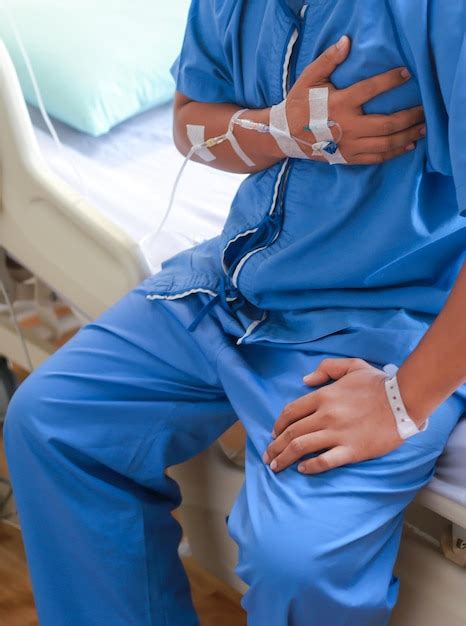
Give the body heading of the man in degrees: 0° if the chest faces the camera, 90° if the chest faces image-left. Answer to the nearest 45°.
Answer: approximately 45°

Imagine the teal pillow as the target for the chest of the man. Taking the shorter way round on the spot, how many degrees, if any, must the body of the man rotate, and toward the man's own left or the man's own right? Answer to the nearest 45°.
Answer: approximately 135° to the man's own right

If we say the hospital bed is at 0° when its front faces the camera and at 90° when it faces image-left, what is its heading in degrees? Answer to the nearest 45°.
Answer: approximately 315°
